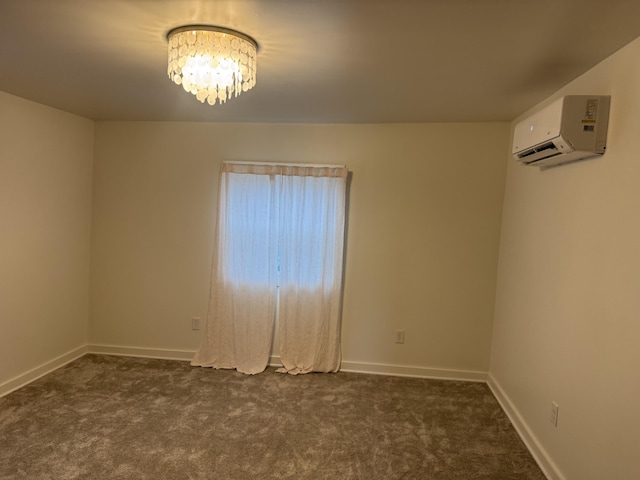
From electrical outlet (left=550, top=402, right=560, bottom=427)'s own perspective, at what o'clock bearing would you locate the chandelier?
The chandelier is roughly at 12 o'clock from the electrical outlet.

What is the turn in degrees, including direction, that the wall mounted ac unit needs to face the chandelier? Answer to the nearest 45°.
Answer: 0° — it already faces it

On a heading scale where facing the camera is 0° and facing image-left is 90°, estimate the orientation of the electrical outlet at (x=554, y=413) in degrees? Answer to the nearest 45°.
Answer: approximately 45°

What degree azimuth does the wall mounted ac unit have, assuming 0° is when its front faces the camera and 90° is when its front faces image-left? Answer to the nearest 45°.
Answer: approximately 45°
